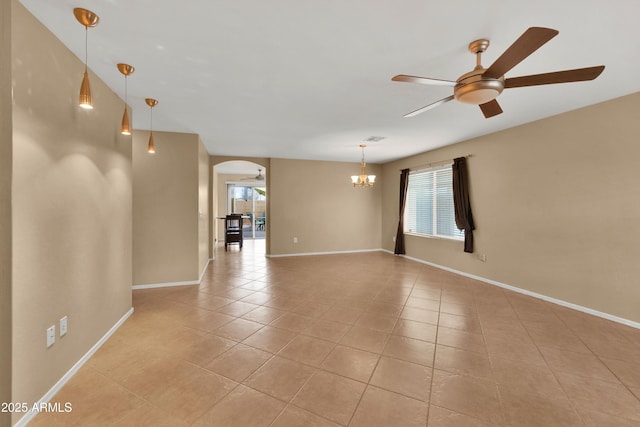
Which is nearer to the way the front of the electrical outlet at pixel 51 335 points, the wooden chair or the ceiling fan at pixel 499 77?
the ceiling fan

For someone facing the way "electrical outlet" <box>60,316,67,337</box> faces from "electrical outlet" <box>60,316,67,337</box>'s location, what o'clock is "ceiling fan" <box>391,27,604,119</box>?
The ceiling fan is roughly at 12 o'clock from the electrical outlet.

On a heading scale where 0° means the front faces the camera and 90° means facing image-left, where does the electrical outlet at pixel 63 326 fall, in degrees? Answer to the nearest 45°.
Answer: approximately 315°

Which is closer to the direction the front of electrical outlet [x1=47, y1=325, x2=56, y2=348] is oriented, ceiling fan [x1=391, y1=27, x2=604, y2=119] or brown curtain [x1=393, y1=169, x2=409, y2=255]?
the ceiling fan

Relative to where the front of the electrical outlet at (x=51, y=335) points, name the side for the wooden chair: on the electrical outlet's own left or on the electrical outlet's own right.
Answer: on the electrical outlet's own left

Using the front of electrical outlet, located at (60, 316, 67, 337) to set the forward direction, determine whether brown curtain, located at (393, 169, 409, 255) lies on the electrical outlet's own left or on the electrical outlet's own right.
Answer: on the electrical outlet's own left

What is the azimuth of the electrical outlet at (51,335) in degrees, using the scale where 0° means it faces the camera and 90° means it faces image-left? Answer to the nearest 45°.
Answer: approximately 315°
